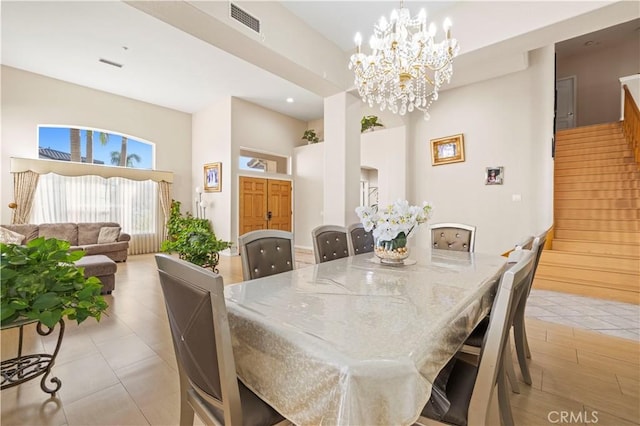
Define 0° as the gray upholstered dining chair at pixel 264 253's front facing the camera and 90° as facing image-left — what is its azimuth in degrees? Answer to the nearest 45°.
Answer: approximately 315°

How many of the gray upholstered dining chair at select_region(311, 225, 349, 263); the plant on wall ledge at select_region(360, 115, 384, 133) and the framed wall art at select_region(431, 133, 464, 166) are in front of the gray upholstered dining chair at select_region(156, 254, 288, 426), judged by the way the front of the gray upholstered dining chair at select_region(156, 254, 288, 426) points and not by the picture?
3

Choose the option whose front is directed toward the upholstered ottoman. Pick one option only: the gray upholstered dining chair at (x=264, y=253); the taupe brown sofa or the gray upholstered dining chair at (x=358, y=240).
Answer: the taupe brown sofa

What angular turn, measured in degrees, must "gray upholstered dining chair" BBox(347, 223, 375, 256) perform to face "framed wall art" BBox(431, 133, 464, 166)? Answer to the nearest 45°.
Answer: approximately 90° to its left

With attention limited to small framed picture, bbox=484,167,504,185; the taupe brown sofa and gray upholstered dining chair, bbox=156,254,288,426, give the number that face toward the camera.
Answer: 2

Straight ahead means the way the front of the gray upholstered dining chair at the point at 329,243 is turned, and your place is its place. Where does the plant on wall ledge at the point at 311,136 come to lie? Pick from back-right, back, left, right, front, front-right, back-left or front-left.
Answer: back-left

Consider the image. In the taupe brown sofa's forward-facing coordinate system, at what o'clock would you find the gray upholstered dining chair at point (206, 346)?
The gray upholstered dining chair is roughly at 12 o'clock from the taupe brown sofa.

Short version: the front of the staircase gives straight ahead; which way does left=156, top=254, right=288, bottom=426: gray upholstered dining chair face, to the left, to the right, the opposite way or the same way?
the opposite way

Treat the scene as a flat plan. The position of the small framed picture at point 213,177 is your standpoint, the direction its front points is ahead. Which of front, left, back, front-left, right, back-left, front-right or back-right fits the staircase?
left
